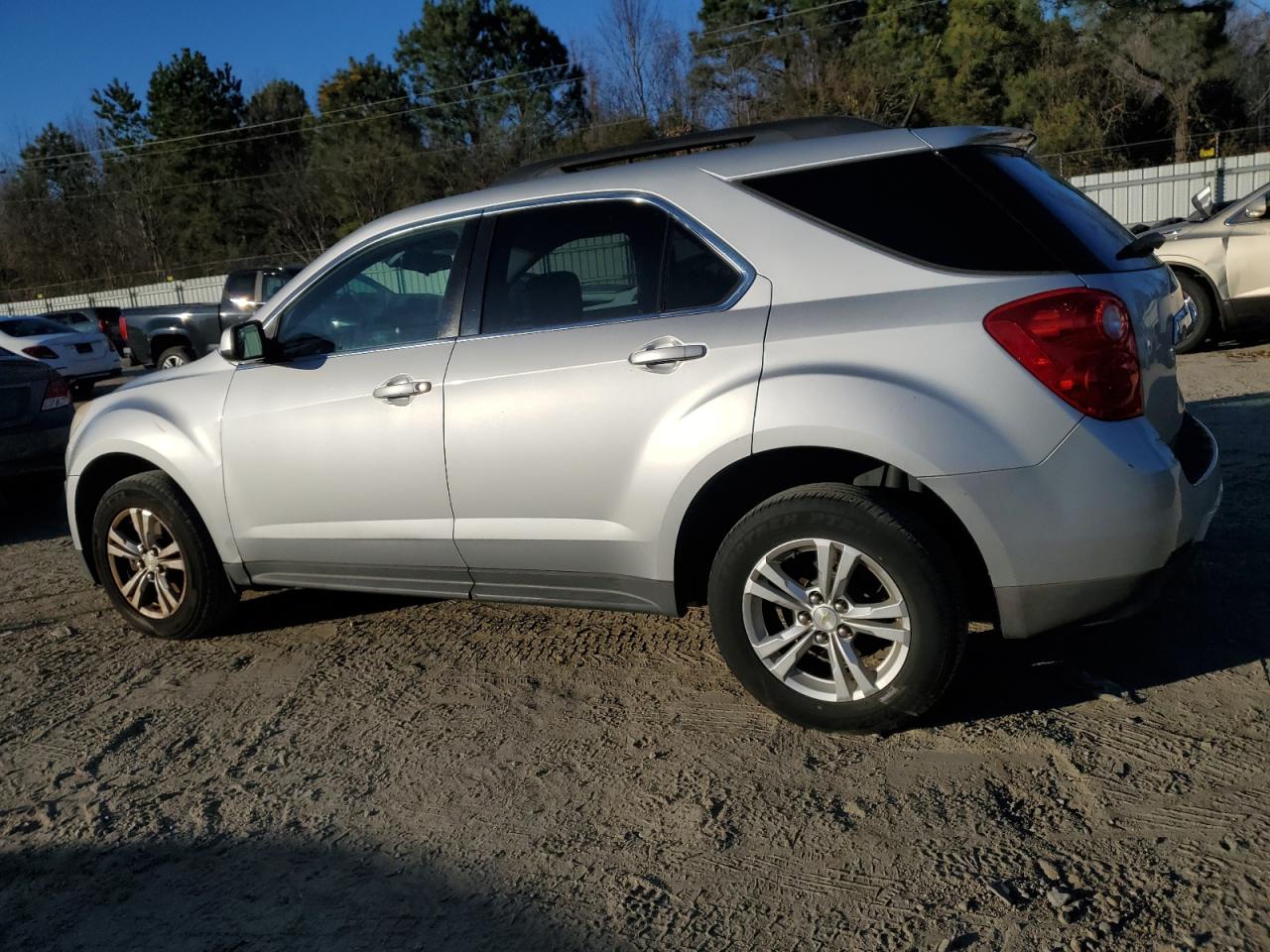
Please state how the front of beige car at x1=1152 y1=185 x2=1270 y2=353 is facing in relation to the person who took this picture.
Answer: facing to the left of the viewer

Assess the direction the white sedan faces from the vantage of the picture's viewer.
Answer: facing away from the viewer and to the left of the viewer

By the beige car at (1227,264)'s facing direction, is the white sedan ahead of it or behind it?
ahead

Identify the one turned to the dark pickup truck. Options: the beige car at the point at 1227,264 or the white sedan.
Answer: the beige car

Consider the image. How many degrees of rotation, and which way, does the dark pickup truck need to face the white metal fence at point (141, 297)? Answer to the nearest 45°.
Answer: approximately 90° to its left

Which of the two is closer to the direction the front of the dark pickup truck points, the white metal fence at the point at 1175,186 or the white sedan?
the white metal fence

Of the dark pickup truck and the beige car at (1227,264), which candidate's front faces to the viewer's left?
the beige car

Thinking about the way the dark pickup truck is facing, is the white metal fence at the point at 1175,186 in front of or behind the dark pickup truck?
in front

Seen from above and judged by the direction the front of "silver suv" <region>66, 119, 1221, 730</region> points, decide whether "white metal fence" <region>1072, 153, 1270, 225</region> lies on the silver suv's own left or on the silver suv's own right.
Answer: on the silver suv's own right

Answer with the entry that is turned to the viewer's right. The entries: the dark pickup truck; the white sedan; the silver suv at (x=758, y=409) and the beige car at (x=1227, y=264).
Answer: the dark pickup truck

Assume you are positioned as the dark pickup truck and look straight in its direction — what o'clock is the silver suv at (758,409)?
The silver suv is roughly at 3 o'clock from the dark pickup truck.

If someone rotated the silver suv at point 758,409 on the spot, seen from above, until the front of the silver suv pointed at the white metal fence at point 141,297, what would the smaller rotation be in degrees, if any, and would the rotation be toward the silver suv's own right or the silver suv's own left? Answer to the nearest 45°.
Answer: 0° — it already faces it
